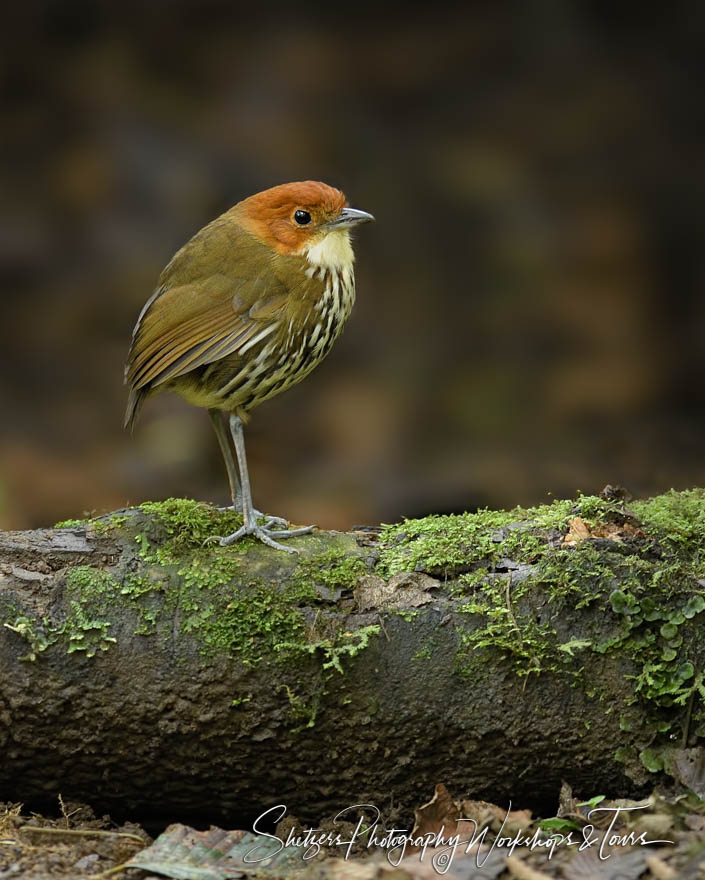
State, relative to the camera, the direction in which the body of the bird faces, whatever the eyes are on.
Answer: to the viewer's right

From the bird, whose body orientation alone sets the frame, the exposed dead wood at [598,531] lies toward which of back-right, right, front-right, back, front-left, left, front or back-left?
front
